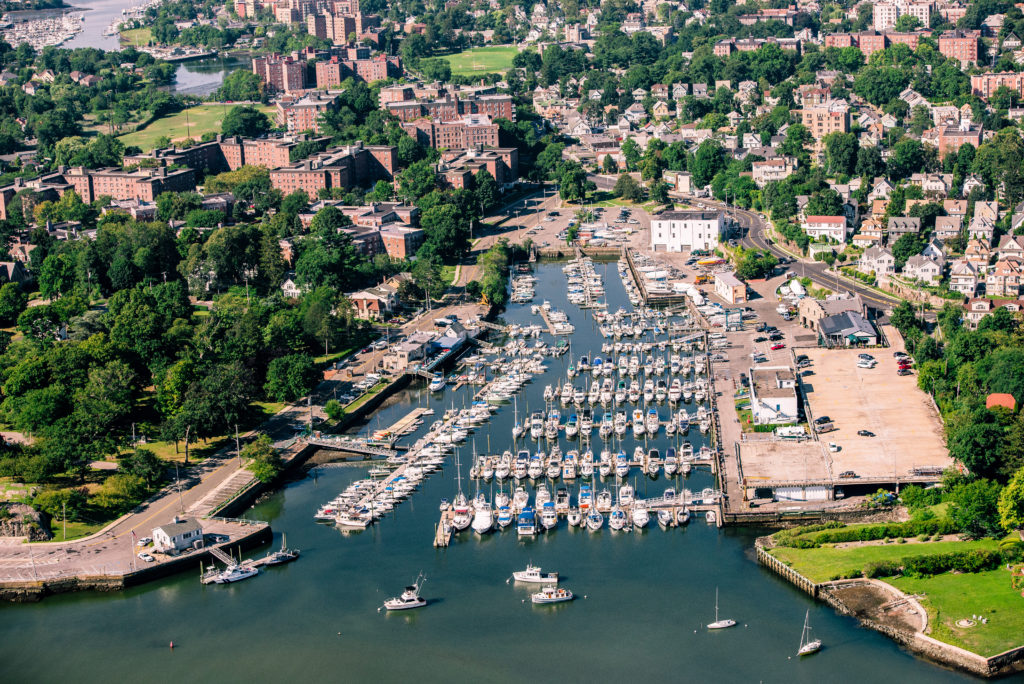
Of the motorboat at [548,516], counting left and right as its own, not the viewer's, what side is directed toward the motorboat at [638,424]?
back

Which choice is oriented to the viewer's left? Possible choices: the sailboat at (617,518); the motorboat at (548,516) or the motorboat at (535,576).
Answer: the motorboat at (535,576)

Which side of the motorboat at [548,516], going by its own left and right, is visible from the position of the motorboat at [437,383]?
back

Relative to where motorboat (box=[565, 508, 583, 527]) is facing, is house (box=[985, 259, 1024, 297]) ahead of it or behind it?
behind

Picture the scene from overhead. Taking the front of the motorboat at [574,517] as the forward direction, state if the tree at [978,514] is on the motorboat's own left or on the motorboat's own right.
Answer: on the motorboat's own left

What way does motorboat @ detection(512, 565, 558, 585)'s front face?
to the viewer's left

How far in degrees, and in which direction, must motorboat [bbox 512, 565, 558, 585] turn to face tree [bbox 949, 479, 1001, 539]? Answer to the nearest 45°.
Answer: approximately 180°

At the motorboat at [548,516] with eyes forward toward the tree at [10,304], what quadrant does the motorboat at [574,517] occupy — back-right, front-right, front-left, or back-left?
back-right
